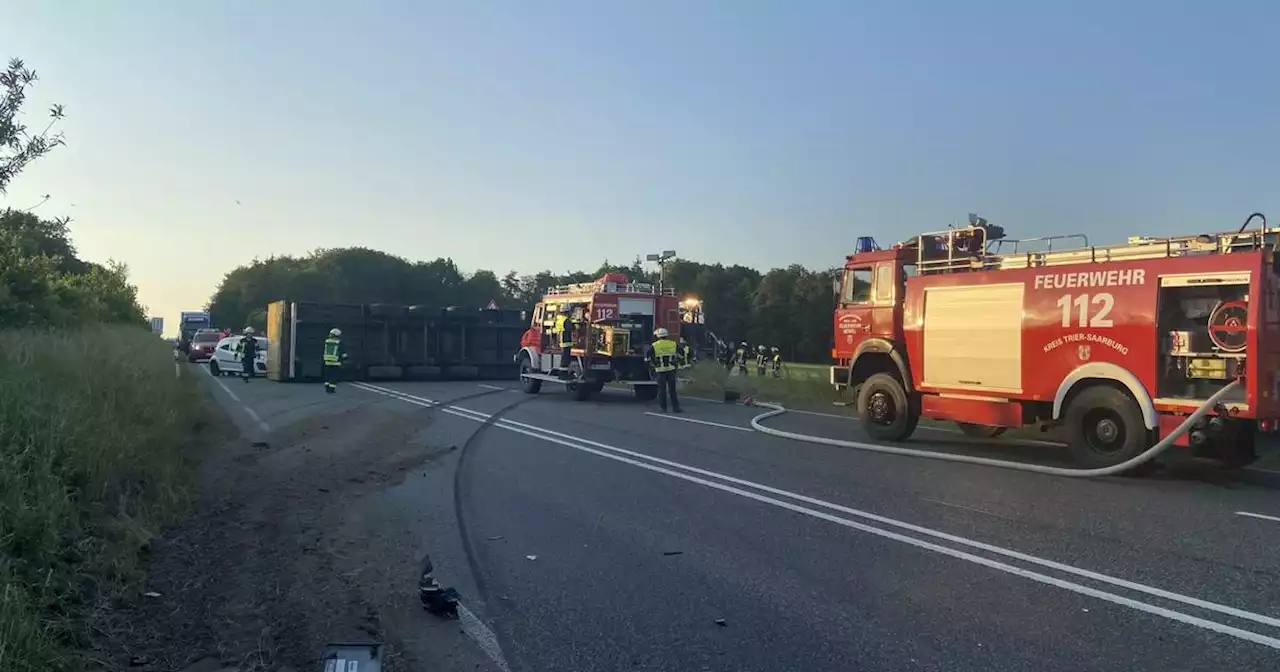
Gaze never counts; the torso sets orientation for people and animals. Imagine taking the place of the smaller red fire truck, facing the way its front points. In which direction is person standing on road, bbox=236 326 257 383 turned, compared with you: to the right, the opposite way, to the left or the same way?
to the left

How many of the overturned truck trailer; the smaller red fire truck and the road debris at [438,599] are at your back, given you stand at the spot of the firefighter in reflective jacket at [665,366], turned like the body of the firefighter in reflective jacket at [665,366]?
1

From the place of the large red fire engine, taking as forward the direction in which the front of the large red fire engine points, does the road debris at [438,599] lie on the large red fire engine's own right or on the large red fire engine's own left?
on the large red fire engine's own left

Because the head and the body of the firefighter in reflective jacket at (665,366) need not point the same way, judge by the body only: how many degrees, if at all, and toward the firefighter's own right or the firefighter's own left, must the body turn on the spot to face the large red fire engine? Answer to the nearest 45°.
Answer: approximately 135° to the firefighter's own right

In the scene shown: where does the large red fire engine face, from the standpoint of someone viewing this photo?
facing away from the viewer and to the left of the viewer

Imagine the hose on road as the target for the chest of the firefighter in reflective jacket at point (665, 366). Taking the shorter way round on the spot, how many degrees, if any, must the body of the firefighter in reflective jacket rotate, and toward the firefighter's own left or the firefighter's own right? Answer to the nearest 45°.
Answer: approximately 135° to the firefighter's own right

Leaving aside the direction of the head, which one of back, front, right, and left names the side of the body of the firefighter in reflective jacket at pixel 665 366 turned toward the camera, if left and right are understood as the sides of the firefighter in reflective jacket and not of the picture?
back

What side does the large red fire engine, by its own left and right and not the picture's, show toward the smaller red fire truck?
front

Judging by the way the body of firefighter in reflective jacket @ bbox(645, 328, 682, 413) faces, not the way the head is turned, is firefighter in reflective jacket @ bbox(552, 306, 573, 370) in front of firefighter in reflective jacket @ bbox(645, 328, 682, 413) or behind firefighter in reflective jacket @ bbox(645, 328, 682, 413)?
in front

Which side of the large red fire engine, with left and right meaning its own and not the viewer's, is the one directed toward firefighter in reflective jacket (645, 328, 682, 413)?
front

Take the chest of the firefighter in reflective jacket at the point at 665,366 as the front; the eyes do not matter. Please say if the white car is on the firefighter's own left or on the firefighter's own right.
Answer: on the firefighter's own left
